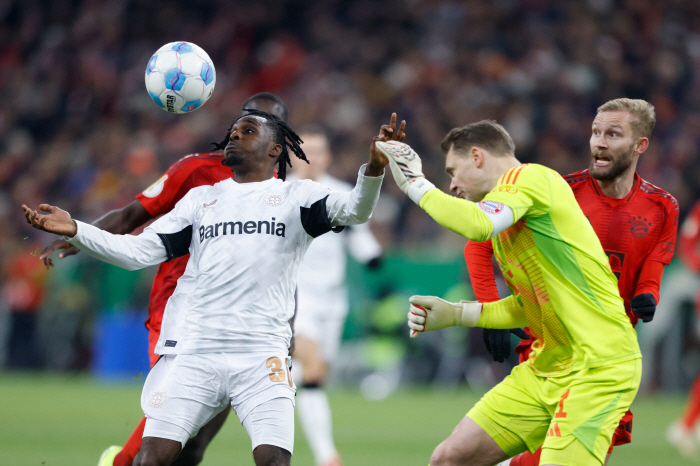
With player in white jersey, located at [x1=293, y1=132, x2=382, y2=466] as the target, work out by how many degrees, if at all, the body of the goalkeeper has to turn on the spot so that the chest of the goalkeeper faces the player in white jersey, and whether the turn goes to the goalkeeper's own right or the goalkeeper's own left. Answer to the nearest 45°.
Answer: approximately 45° to the goalkeeper's own right

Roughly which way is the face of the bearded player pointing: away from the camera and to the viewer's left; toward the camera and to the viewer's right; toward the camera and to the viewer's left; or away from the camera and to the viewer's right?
toward the camera and to the viewer's left

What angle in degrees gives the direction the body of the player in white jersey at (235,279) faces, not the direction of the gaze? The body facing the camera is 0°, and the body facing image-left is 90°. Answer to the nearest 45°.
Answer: approximately 0°

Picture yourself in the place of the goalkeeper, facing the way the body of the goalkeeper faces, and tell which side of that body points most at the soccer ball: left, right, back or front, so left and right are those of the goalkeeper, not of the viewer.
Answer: front

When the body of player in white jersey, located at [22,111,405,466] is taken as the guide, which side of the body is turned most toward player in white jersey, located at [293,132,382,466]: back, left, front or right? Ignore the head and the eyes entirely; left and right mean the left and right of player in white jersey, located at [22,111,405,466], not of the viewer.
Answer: back

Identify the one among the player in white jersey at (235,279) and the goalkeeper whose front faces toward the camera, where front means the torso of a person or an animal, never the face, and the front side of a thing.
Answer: the player in white jersey

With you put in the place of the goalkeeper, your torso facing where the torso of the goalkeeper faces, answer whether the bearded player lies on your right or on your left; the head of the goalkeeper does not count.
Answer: on your right

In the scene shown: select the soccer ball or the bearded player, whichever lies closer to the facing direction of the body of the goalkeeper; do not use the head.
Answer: the soccer ball

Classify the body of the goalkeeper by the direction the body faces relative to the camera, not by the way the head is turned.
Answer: to the viewer's left

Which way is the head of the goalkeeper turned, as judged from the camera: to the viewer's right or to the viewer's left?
to the viewer's left

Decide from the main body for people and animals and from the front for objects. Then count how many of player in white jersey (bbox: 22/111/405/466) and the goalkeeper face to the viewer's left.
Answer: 1

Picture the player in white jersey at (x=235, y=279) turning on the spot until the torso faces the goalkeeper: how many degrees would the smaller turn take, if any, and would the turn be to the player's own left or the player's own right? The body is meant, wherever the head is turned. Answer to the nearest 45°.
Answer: approximately 90° to the player's own left

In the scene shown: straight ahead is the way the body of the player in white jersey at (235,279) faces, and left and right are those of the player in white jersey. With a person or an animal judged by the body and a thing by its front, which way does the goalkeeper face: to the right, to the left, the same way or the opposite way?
to the right

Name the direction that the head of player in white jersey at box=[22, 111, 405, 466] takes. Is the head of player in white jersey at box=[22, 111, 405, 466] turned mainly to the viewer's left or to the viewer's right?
to the viewer's left

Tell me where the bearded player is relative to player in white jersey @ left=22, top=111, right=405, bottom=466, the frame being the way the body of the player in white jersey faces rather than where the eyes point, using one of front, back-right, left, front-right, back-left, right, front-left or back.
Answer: left
